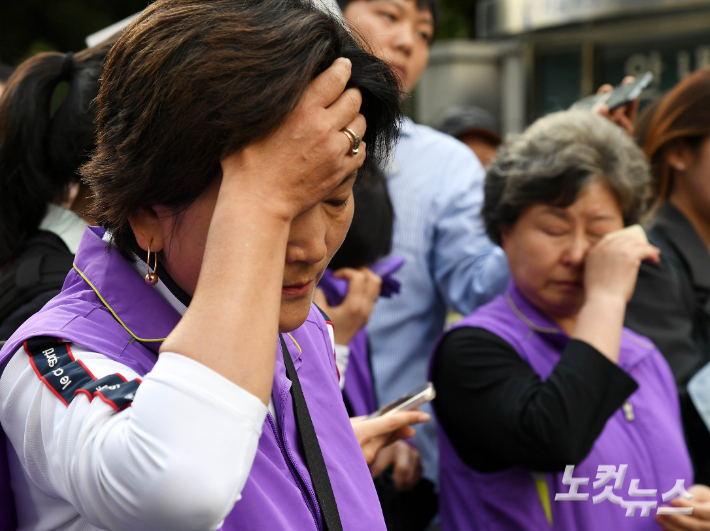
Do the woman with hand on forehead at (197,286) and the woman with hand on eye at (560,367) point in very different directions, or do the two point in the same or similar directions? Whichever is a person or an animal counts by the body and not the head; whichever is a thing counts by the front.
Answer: same or similar directions

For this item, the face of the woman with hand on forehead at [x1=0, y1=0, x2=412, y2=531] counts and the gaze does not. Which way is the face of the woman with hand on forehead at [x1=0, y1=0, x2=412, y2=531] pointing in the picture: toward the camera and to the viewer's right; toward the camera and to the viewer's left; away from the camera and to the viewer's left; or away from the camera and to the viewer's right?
toward the camera and to the viewer's right

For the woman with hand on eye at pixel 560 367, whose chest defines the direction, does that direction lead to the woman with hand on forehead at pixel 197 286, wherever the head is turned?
no

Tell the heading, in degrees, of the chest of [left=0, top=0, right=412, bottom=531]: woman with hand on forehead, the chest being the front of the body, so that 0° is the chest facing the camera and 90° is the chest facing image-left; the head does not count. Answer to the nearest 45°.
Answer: approximately 315°

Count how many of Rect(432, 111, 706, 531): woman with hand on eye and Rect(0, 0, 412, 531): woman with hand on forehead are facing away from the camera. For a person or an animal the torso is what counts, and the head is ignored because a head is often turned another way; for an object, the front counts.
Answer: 0

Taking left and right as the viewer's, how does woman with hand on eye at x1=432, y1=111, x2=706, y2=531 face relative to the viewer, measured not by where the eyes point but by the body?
facing the viewer and to the right of the viewer

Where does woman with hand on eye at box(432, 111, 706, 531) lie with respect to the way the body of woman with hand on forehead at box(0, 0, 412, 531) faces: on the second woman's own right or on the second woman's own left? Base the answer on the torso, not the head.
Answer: on the second woman's own left
